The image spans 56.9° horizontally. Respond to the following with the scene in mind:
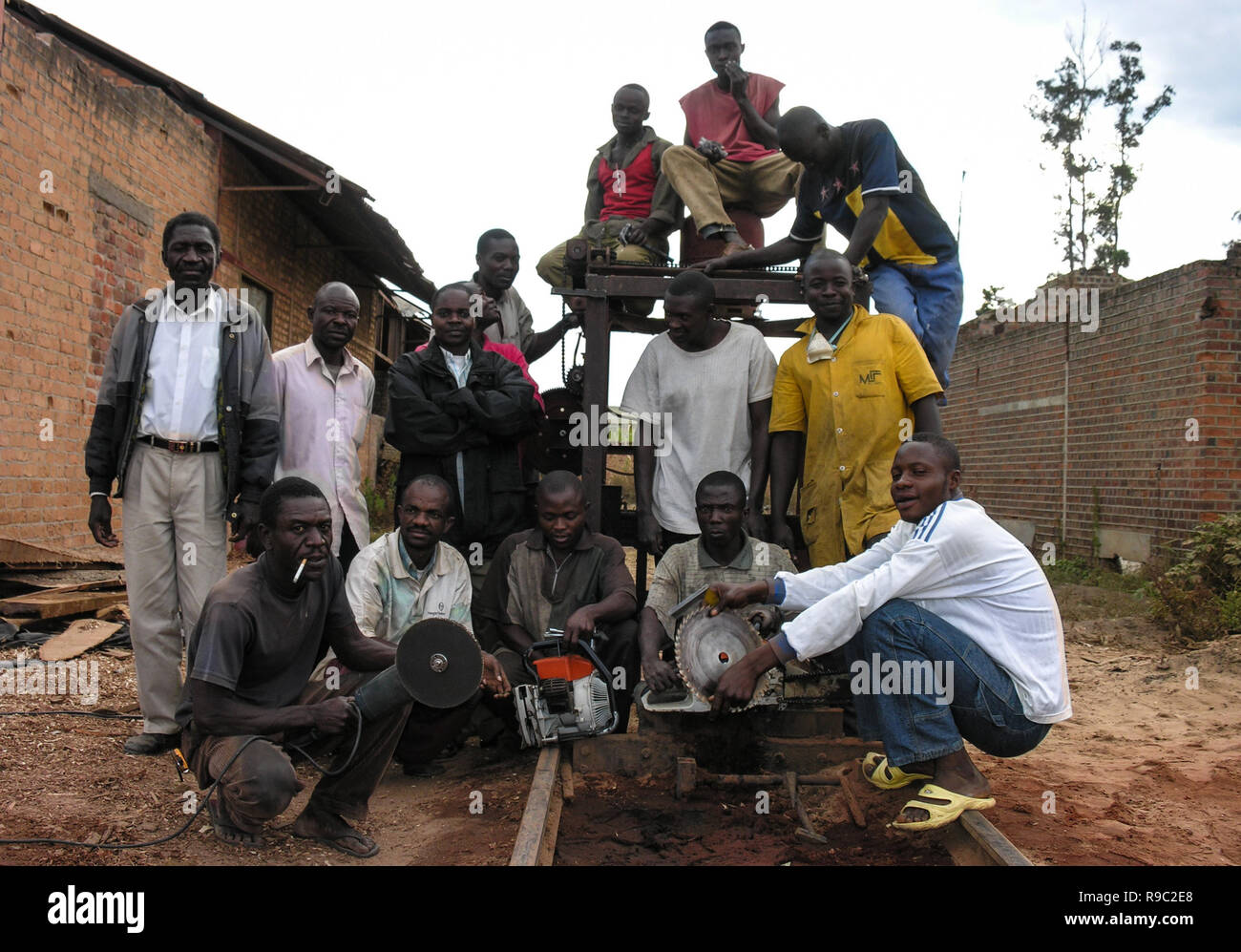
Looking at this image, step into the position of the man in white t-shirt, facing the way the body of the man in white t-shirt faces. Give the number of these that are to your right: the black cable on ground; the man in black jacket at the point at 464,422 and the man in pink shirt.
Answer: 3

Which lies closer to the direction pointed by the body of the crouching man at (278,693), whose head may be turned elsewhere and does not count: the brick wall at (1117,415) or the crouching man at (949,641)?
the crouching man

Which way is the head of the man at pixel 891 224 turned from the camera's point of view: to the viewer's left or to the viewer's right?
to the viewer's left

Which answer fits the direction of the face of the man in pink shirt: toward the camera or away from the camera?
toward the camera

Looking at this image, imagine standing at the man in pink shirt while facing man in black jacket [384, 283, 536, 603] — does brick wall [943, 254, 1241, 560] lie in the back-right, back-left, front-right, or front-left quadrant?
front-left

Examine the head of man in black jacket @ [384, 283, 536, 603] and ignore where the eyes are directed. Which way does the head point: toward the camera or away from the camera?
toward the camera

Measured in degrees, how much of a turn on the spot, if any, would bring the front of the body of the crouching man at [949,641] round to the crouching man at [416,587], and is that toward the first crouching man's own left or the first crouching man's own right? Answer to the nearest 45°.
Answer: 0° — they already face them

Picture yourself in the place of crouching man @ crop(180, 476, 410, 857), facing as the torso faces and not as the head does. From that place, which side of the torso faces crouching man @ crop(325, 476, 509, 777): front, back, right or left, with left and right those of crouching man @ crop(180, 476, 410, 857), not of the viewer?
left

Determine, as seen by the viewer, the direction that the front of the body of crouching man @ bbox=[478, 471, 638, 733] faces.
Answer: toward the camera

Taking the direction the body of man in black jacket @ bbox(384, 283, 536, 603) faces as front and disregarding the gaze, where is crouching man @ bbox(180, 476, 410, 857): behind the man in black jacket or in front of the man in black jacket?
in front

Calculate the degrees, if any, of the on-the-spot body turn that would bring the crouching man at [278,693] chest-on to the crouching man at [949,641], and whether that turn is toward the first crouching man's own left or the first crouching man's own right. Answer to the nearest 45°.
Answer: approximately 45° to the first crouching man's own left

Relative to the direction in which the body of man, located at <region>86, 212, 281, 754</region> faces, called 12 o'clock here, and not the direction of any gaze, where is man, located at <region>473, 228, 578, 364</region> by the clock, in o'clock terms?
man, located at <region>473, 228, 578, 364</region> is roughly at 8 o'clock from man, located at <region>86, 212, 281, 754</region>.

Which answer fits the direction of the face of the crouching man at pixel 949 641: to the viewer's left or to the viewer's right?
to the viewer's left

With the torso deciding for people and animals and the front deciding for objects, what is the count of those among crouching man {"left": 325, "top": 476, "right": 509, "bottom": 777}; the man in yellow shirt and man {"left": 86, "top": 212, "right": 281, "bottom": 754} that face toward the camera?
3

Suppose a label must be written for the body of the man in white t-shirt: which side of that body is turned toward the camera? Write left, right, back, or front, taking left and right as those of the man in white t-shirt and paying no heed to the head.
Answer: front

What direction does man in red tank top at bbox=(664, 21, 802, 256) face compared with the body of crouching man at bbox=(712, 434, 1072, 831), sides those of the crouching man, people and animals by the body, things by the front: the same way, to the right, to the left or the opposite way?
to the left

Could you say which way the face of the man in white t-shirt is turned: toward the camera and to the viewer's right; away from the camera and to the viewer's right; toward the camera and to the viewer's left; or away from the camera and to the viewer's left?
toward the camera and to the viewer's left

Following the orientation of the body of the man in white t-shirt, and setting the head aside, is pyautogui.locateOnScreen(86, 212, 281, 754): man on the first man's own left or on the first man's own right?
on the first man's own right
